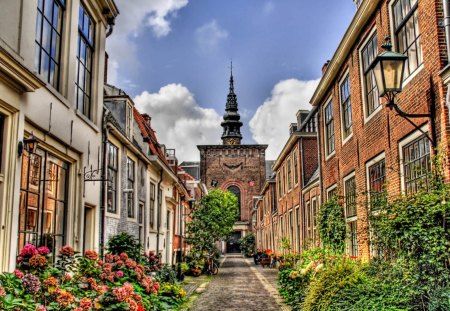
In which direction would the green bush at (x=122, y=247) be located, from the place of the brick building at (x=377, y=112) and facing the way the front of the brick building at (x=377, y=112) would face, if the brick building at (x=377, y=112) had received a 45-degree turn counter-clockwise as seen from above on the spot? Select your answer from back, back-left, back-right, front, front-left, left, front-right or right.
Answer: right

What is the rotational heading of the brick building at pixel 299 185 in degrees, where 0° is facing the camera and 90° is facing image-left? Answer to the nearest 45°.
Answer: approximately 90°

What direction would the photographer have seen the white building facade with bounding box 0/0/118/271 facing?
facing the viewer and to the right of the viewer

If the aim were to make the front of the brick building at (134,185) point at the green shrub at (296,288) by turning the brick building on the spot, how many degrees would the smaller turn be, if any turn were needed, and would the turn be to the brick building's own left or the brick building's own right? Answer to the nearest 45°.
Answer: approximately 45° to the brick building's own right

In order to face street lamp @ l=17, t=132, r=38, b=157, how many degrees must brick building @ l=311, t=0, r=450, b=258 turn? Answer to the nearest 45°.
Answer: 0° — it already faces it

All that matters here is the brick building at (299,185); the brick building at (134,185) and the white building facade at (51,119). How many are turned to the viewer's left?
1

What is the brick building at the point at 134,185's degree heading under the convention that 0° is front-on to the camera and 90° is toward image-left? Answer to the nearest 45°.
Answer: approximately 270°

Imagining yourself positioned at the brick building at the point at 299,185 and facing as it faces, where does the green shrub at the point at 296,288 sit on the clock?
The green shrub is roughly at 9 o'clock from the brick building.

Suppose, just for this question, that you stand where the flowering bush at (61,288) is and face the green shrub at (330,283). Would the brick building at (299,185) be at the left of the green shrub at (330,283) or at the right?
left

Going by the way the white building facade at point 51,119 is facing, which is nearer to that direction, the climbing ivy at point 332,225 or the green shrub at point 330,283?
the green shrub

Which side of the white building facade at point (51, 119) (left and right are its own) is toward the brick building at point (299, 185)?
left

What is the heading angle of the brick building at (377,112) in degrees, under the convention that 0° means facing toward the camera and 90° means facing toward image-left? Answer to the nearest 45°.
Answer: approximately 45°

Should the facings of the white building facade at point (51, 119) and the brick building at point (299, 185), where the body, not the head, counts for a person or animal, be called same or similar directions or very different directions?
very different directions
